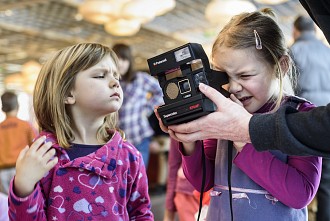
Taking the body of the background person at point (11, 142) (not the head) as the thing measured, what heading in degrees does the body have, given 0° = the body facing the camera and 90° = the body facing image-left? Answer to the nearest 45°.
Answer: approximately 180°

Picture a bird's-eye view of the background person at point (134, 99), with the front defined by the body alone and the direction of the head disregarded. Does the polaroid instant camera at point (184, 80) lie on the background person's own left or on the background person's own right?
on the background person's own left

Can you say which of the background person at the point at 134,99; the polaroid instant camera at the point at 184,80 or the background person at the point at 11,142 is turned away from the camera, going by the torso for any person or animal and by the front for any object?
the background person at the point at 11,142

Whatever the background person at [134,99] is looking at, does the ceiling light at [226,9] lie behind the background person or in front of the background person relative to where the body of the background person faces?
behind

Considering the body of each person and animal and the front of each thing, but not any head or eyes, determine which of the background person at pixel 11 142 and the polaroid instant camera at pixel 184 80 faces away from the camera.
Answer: the background person

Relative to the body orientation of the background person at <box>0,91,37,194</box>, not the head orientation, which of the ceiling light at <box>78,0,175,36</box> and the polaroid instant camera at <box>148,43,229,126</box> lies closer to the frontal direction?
the ceiling light
